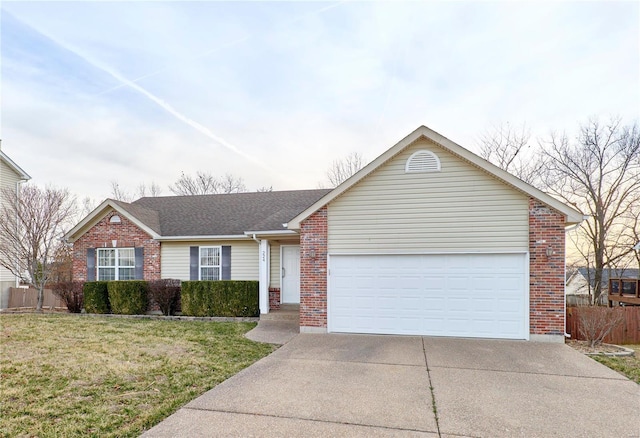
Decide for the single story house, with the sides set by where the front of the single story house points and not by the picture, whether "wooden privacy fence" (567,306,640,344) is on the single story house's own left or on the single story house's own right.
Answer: on the single story house's own left

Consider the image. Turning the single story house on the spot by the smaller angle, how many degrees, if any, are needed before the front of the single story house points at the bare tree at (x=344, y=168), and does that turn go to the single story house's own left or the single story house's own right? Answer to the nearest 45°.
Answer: approximately 180°

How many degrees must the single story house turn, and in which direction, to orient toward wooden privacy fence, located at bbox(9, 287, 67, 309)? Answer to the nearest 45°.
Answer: approximately 135° to its right

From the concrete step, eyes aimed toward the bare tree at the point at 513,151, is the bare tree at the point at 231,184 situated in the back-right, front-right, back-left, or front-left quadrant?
front-left

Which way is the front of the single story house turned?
toward the camera

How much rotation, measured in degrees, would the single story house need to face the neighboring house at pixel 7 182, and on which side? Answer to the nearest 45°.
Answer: approximately 135° to its right
